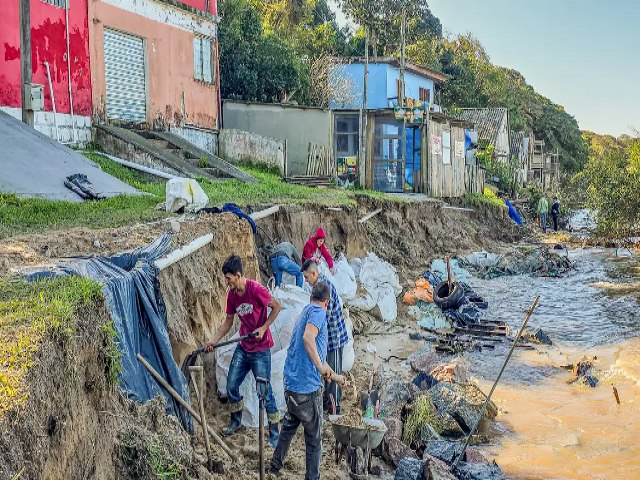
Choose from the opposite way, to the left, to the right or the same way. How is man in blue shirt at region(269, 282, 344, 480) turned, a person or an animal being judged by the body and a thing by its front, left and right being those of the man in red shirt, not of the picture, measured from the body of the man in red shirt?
the opposite way

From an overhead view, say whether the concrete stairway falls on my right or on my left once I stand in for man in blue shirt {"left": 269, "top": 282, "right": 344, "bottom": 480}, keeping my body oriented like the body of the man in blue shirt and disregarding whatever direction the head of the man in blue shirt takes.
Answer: on my left

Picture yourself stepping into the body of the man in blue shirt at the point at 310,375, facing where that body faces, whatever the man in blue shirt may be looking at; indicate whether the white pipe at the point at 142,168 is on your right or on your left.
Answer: on your left

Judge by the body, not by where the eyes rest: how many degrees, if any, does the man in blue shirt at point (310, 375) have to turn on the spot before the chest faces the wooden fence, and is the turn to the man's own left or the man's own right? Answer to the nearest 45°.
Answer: approximately 45° to the man's own left

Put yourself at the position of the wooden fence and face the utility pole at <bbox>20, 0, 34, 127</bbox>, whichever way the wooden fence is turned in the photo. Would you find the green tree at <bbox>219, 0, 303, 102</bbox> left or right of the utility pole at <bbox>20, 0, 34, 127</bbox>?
right
